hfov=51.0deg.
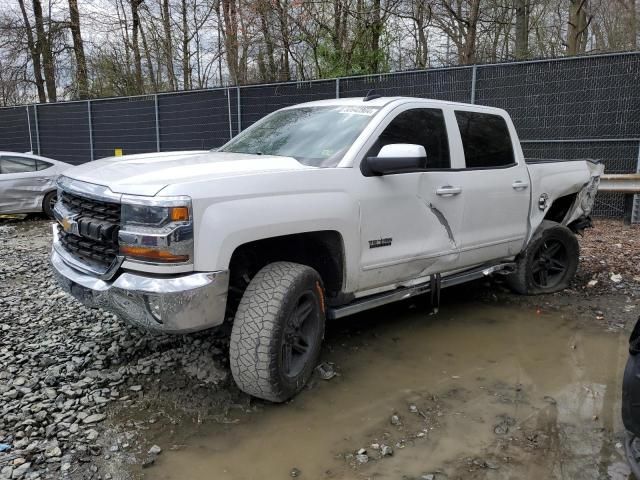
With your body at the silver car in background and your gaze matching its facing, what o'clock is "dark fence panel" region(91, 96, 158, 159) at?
The dark fence panel is roughly at 4 o'clock from the silver car in background.

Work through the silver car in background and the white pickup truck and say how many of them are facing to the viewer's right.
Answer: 0

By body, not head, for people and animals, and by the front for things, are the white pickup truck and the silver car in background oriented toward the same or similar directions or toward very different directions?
same or similar directions

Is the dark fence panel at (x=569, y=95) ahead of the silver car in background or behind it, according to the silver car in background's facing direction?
behind

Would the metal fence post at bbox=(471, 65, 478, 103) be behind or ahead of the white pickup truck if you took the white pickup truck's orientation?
behind

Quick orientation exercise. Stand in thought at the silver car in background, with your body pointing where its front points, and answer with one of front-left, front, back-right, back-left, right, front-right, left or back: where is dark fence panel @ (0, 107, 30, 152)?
right

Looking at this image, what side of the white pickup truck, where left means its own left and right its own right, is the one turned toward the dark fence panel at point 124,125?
right

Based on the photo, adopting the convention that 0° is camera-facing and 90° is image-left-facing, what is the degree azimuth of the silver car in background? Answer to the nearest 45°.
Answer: approximately 90°

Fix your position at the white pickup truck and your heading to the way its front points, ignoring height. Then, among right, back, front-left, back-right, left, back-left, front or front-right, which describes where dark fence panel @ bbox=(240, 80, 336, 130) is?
back-right

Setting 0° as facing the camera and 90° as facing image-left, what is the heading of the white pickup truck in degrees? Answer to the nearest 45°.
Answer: approximately 45°

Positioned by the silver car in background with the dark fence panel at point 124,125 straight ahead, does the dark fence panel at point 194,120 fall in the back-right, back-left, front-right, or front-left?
front-right

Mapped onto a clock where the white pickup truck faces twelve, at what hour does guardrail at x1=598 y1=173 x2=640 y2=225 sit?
The guardrail is roughly at 6 o'clock from the white pickup truck.

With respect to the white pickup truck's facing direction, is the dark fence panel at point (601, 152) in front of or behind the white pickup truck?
behind
